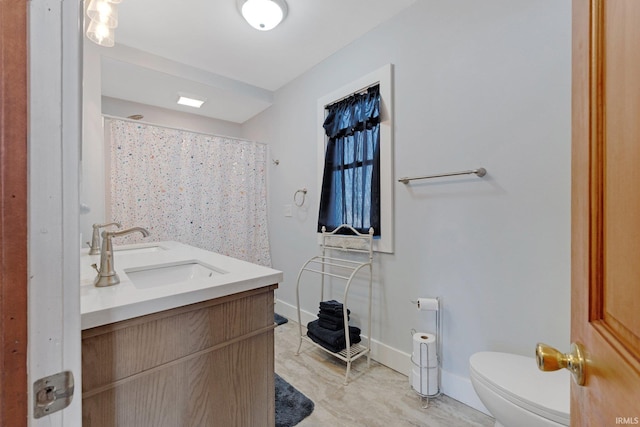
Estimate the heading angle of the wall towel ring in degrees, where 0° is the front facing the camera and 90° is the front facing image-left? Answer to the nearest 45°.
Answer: approximately 45°

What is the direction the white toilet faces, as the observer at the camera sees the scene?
facing away from the viewer and to the left of the viewer

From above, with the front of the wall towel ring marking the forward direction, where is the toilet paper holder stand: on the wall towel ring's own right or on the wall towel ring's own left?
on the wall towel ring's own left

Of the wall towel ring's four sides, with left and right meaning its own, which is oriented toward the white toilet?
left
